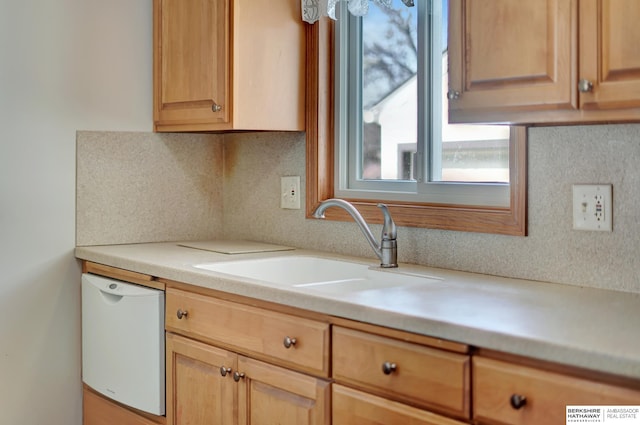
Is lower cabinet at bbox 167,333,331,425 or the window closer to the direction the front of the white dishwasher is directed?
the lower cabinet

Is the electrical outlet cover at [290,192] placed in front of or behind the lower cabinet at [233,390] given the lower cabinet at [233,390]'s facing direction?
behind

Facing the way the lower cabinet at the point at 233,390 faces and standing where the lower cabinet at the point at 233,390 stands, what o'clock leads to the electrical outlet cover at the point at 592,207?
The electrical outlet cover is roughly at 8 o'clock from the lower cabinet.

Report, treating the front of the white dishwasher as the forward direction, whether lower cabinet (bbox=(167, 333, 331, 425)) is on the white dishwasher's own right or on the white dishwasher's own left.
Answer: on the white dishwasher's own left

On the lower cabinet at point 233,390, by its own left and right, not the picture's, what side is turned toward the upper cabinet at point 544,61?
left

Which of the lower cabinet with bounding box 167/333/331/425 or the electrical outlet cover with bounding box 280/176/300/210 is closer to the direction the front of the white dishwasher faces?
the lower cabinet

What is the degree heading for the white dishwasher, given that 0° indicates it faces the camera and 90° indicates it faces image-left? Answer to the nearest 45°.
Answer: approximately 45°

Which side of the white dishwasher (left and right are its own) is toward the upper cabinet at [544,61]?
left

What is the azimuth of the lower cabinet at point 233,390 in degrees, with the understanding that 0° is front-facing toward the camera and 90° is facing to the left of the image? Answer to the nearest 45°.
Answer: approximately 45°
